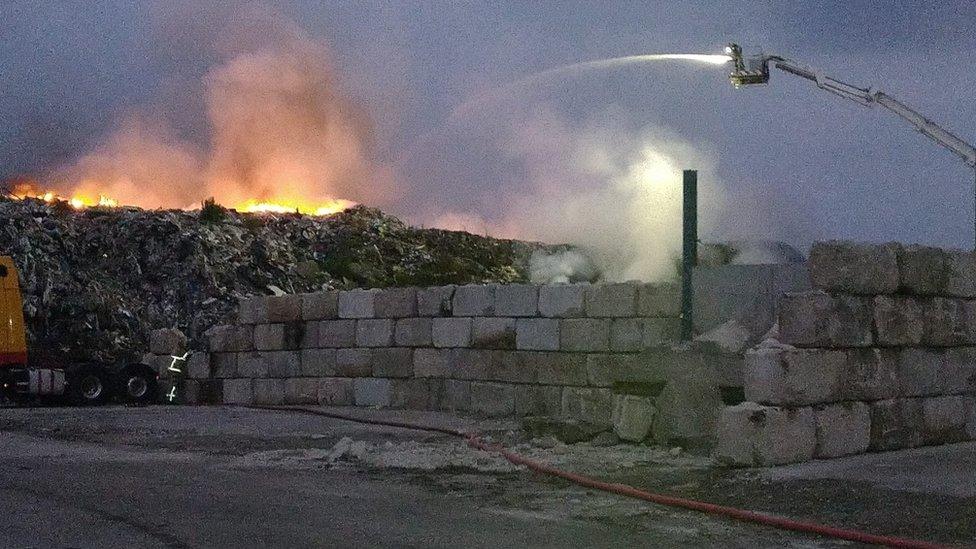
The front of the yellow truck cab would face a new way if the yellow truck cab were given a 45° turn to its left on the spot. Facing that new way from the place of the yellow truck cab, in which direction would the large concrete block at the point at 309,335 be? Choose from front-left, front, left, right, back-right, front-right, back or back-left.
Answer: left

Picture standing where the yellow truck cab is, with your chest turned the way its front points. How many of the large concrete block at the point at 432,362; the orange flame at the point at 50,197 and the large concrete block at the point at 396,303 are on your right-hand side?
1

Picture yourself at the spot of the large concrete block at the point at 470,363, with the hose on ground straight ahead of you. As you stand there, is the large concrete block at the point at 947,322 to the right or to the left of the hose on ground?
left

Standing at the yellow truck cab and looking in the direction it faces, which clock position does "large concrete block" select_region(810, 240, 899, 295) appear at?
The large concrete block is roughly at 8 o'clock from the yellow truck cab.

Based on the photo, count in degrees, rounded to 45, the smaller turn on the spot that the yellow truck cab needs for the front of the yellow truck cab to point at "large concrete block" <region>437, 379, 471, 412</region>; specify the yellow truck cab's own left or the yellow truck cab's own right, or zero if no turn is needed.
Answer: approximately 135° to the yellow truck cab's own left

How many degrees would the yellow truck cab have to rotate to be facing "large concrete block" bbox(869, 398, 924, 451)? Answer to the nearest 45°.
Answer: approximately 135° to its left

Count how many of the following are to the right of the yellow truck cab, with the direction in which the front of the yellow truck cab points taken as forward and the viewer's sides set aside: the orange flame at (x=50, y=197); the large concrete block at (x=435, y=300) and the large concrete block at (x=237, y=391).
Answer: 1

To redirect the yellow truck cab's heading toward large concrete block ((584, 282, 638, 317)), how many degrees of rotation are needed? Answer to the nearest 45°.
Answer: approximately 135° to its left

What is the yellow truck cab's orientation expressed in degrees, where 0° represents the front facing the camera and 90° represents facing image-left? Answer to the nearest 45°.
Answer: approximately 90°

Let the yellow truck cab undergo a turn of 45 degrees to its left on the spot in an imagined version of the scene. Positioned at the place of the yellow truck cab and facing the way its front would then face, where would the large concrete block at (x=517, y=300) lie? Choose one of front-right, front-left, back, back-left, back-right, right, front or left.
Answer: left

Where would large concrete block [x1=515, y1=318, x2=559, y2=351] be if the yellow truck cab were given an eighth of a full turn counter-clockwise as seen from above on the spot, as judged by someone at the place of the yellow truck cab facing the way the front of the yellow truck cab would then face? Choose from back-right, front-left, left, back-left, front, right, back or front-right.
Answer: left
